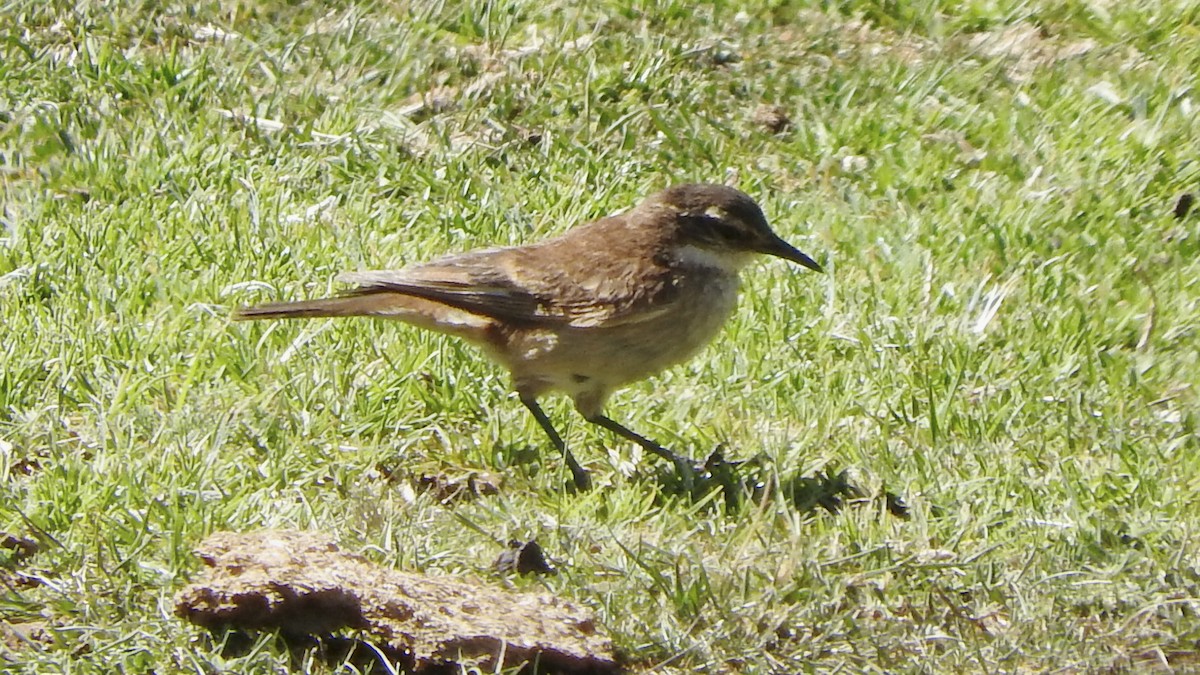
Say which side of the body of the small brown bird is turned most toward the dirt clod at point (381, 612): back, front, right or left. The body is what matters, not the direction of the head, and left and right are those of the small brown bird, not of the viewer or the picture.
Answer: right

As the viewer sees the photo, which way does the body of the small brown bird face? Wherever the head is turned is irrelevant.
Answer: to the viewer's right
